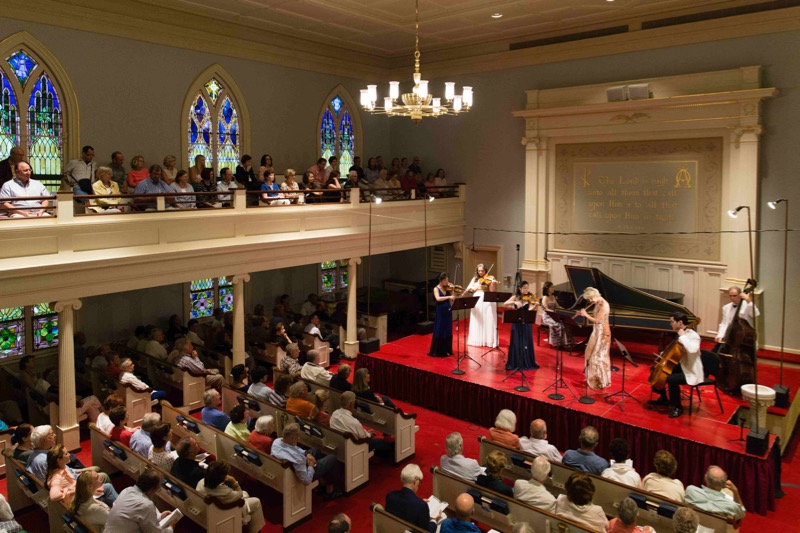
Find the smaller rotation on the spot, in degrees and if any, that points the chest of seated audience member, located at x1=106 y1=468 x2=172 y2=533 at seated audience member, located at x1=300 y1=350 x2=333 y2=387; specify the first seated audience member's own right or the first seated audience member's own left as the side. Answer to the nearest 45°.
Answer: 0° — they already face them

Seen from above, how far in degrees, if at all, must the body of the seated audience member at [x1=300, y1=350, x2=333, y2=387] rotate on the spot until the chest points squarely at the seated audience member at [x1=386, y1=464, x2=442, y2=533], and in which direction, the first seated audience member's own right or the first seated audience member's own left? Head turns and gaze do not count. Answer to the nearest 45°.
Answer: approximately 135° to the first seated audience member's own right

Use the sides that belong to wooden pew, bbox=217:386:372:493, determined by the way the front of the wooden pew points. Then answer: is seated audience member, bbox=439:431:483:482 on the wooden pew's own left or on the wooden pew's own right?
on the wooden pew's own right

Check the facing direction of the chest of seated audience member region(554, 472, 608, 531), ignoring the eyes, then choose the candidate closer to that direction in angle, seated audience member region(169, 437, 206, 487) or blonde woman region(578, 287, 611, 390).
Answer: the blonde woman

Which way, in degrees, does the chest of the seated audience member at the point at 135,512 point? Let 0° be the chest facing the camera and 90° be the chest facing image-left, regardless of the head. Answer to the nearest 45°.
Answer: approximately 225°

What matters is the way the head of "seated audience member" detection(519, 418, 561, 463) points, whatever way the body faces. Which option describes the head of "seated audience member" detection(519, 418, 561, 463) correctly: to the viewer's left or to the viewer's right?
to the viewer's right

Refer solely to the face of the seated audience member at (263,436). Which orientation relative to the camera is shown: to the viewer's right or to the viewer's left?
to the viewer's right

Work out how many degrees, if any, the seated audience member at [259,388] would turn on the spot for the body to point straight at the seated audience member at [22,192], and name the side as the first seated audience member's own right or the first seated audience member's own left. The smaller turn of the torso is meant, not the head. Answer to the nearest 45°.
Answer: approximately 135° to the first seated audience member's own left

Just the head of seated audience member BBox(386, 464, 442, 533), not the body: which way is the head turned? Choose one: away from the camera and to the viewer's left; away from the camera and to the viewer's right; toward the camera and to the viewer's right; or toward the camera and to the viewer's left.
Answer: away from the camera and to the viewer's right

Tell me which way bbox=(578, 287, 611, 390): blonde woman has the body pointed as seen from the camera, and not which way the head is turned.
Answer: to the viewer's left

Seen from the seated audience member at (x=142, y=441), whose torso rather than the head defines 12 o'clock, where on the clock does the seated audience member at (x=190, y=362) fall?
the seated audience member at (x=190, y=362) is roughly at 11 o'clock from the seated audience member at (x=142, y=441).

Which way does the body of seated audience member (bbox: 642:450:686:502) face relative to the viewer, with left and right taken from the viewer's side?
facing away from the viewer and to the right of the viewer

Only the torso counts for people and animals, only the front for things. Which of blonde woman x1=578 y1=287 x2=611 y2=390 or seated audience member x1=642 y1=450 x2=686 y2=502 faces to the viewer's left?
the blonde woman
